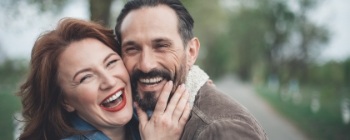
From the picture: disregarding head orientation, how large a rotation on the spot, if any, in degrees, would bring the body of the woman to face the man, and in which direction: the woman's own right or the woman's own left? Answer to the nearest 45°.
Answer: approximately 45° to the woman's own left

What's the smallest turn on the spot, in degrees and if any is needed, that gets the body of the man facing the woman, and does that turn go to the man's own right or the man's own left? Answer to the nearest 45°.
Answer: approximately 45° to the man's own right

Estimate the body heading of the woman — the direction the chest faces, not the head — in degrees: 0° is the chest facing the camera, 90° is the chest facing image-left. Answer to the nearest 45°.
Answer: approximately 315°

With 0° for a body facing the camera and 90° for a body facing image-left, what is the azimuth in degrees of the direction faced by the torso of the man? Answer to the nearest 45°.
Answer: approximately 45°
